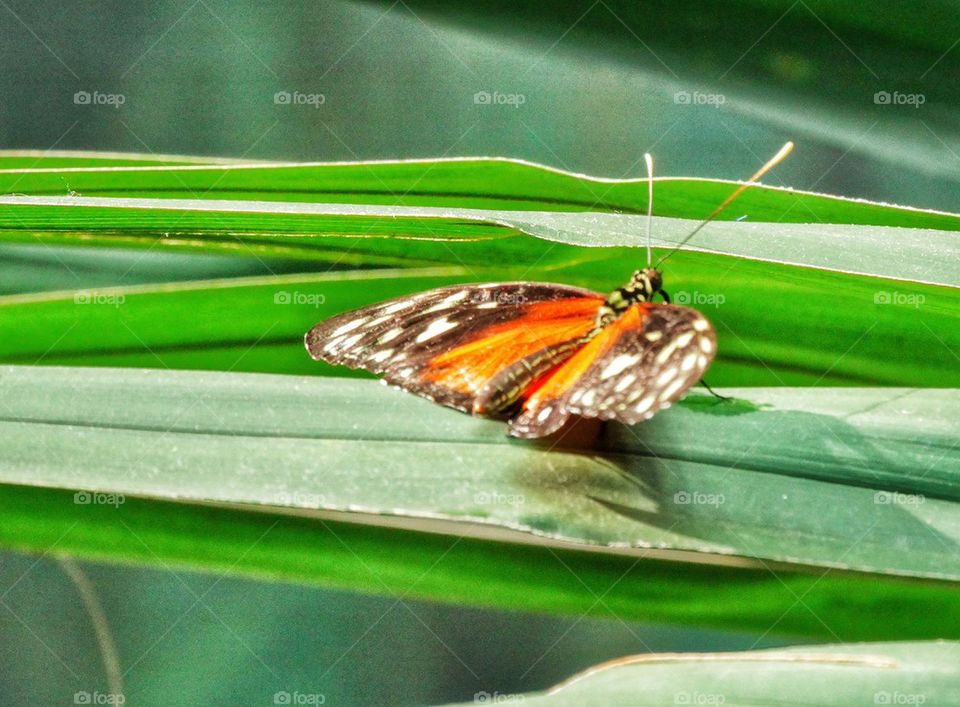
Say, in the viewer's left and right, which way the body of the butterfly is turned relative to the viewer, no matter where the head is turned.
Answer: facing away from the viewer and to the right of the viewer
